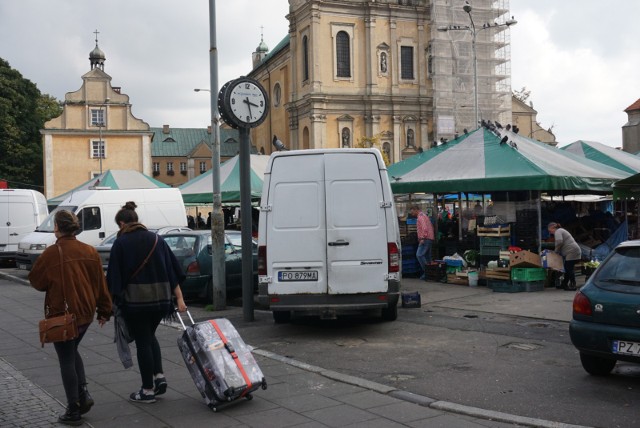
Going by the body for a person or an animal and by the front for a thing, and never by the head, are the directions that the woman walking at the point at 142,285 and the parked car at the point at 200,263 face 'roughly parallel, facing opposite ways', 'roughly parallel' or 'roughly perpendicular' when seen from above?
roughly perpendicular

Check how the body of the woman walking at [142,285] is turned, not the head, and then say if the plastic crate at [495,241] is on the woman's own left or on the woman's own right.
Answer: on the woman's own right

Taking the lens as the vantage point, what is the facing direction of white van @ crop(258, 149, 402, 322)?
facing away from the viewer

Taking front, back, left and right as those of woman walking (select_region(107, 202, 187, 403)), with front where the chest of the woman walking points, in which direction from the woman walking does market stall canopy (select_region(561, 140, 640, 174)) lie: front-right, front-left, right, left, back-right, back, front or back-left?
right

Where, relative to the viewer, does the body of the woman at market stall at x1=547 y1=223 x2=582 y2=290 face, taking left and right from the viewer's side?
facing to the left of the viewer

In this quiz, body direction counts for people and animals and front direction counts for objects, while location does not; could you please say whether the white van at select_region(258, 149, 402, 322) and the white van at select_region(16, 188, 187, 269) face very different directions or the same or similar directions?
very different directions

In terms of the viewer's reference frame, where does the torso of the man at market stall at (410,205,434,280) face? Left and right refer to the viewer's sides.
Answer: facing to the left of the viewer

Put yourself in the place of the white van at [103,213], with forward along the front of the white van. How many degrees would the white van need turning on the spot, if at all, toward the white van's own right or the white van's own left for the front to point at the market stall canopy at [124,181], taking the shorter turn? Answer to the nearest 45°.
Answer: approximately 135° to the white van's own right

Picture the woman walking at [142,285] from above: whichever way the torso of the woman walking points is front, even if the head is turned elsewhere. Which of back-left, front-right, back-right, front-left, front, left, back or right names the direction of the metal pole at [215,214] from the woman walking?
front-right

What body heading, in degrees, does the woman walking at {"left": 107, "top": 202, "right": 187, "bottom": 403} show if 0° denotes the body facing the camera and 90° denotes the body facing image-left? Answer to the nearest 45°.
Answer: approximately 135°

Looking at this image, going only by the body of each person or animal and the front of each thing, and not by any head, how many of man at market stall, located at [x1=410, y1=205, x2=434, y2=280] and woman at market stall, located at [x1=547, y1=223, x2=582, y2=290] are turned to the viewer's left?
2

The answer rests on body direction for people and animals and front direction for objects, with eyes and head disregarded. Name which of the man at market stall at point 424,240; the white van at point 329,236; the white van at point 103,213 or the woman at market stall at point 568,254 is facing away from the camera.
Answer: the white van at point 329,236

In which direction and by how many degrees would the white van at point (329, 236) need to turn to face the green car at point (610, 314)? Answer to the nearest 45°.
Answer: approximately 135° to its right

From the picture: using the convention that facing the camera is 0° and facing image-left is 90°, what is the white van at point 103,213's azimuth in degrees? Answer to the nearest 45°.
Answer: approximately 45°
